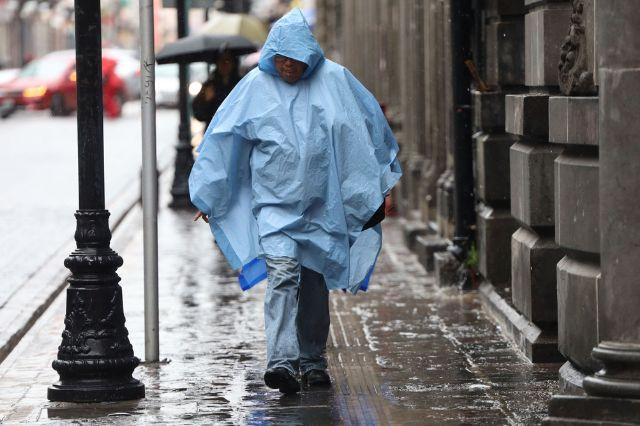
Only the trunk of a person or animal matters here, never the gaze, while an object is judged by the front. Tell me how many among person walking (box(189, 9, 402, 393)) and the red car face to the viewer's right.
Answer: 0

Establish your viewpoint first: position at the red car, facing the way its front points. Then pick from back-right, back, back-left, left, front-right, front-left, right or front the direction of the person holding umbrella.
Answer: front-left

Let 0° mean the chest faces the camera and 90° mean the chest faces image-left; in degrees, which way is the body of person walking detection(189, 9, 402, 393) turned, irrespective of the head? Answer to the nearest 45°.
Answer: approximately 0°

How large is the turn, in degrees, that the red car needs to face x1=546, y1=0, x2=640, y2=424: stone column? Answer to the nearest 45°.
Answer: approximately 45° to its left

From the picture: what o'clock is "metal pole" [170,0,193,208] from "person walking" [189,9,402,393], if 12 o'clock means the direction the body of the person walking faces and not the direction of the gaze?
The metal pole is roughly at 6 o'clock from the person walking.

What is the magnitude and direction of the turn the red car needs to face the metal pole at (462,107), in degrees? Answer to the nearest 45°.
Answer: approximately 45° to its left

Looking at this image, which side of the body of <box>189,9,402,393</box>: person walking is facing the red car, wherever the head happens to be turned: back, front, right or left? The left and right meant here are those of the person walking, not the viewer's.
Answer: back

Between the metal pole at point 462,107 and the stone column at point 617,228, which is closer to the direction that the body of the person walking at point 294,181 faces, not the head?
the stone column

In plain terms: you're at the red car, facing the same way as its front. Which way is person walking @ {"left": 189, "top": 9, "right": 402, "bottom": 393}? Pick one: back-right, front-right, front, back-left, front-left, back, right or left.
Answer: front-left

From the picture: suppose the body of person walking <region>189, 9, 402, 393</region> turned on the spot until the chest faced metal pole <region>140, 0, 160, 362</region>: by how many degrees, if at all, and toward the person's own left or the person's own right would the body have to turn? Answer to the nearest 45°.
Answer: approximately 135° to the person's own right

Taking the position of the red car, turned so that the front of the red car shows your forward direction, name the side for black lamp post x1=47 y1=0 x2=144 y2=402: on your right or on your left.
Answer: on your left

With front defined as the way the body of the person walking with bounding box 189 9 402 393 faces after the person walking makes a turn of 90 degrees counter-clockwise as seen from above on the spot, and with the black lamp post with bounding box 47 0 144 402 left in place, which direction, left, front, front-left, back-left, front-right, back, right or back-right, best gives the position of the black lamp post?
back

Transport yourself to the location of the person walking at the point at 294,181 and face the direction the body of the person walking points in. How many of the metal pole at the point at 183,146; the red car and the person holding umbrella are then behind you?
3

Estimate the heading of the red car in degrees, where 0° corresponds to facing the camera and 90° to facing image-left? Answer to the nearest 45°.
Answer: approximately 45°
